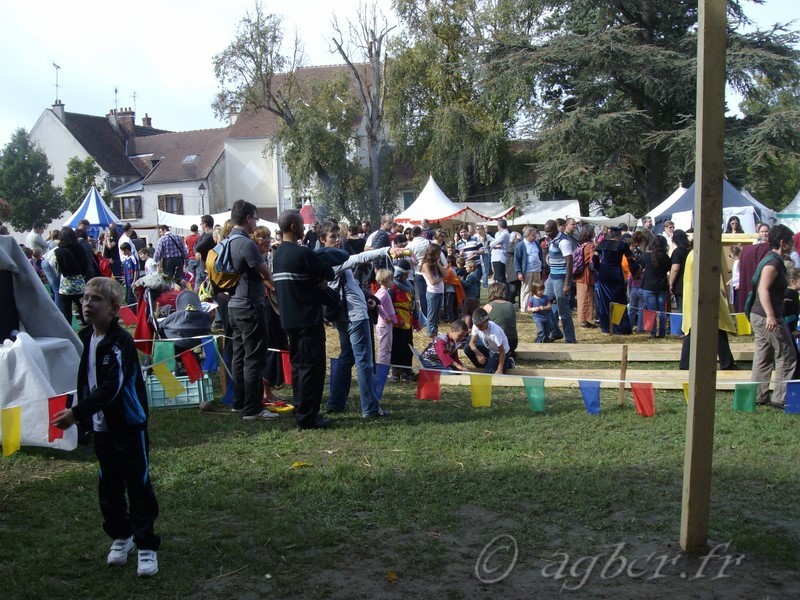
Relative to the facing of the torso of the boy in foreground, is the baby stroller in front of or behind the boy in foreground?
behind

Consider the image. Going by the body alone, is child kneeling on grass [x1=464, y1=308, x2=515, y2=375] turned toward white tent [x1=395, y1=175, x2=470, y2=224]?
no

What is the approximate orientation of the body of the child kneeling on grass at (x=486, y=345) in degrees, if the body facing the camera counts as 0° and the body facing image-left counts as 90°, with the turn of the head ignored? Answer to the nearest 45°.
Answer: approximately 45°

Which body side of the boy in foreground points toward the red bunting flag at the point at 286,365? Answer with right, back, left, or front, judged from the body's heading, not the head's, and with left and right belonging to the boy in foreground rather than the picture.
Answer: back

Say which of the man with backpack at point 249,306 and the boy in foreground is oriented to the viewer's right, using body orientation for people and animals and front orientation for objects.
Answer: the man with backpack

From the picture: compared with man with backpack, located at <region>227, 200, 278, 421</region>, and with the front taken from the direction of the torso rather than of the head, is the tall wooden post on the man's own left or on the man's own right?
on the man's own right

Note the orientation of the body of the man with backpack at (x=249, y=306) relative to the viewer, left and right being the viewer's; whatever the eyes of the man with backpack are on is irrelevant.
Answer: facing to the right of the viewer

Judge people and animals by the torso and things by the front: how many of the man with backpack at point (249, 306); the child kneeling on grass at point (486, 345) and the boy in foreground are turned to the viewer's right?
1

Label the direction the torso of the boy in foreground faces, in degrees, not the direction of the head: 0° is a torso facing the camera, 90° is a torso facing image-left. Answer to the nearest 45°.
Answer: approximately 45°

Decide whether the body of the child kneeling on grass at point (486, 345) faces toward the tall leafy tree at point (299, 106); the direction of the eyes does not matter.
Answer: no

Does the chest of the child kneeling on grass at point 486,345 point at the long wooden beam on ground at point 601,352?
no

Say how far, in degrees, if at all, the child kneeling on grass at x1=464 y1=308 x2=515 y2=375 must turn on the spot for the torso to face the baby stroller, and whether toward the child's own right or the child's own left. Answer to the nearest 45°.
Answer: approximately 45° to the child's own right
